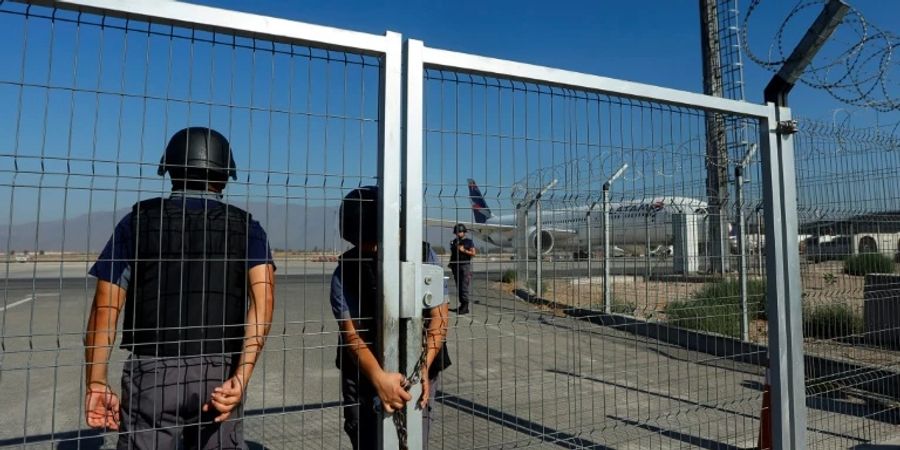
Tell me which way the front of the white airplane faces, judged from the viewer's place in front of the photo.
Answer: facing to the right of the viewer

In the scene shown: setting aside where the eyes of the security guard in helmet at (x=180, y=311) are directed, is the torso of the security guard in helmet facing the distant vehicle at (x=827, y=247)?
no

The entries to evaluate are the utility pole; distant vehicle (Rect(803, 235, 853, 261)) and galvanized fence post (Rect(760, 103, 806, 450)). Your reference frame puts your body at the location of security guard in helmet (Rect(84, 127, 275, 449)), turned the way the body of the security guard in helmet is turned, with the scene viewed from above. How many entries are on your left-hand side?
0

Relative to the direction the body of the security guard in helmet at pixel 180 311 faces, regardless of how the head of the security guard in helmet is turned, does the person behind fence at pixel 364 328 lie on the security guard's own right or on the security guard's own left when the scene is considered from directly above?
on the security guard's own right

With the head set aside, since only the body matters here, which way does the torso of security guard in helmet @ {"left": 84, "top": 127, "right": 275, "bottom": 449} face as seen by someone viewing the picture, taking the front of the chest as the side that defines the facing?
away from the camera

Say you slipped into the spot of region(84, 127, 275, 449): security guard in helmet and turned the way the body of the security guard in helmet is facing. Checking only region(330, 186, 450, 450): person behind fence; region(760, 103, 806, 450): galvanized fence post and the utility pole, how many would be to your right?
3

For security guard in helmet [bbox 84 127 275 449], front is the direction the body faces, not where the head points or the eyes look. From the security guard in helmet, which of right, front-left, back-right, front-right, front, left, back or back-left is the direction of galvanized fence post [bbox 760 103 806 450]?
right

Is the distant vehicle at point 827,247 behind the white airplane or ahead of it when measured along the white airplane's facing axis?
ahead
